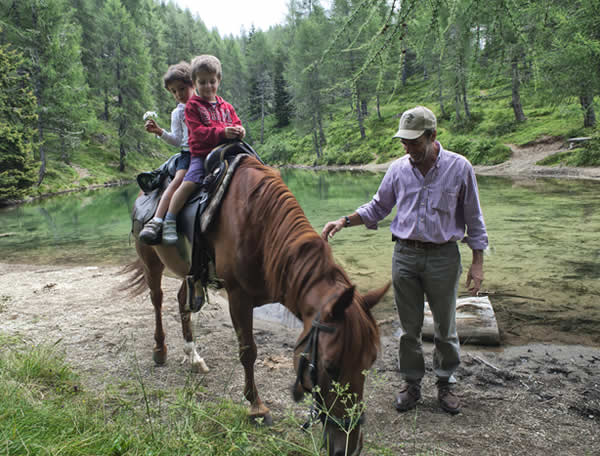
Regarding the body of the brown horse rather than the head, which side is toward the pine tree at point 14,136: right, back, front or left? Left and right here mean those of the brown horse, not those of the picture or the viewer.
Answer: back

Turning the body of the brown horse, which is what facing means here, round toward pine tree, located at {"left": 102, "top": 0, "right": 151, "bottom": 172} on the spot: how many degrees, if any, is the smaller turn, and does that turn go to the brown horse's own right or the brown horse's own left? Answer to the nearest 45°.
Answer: approximately 135° to the brown horse's own left

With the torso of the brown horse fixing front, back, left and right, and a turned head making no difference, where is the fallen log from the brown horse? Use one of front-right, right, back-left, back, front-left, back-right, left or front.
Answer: left

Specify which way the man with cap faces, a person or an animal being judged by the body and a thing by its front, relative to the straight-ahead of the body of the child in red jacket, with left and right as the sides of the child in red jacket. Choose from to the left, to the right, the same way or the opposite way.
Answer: to the right

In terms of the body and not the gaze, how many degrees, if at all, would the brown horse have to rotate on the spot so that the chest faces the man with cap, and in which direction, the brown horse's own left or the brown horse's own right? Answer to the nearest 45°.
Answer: approximately 90° to the brown horse's own left

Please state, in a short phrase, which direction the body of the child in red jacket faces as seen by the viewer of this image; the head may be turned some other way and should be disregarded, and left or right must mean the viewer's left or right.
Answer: facing the viewer and to the right of the viewer

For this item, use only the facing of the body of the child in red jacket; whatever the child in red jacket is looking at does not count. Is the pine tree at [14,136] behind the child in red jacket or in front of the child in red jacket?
behind

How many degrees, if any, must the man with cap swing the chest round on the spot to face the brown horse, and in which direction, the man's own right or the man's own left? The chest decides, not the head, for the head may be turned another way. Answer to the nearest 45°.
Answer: approximately 45° to the man's own right

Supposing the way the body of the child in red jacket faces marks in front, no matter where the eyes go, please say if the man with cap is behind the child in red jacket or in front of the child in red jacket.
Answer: in front

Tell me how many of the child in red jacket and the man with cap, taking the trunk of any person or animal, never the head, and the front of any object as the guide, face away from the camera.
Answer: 0
